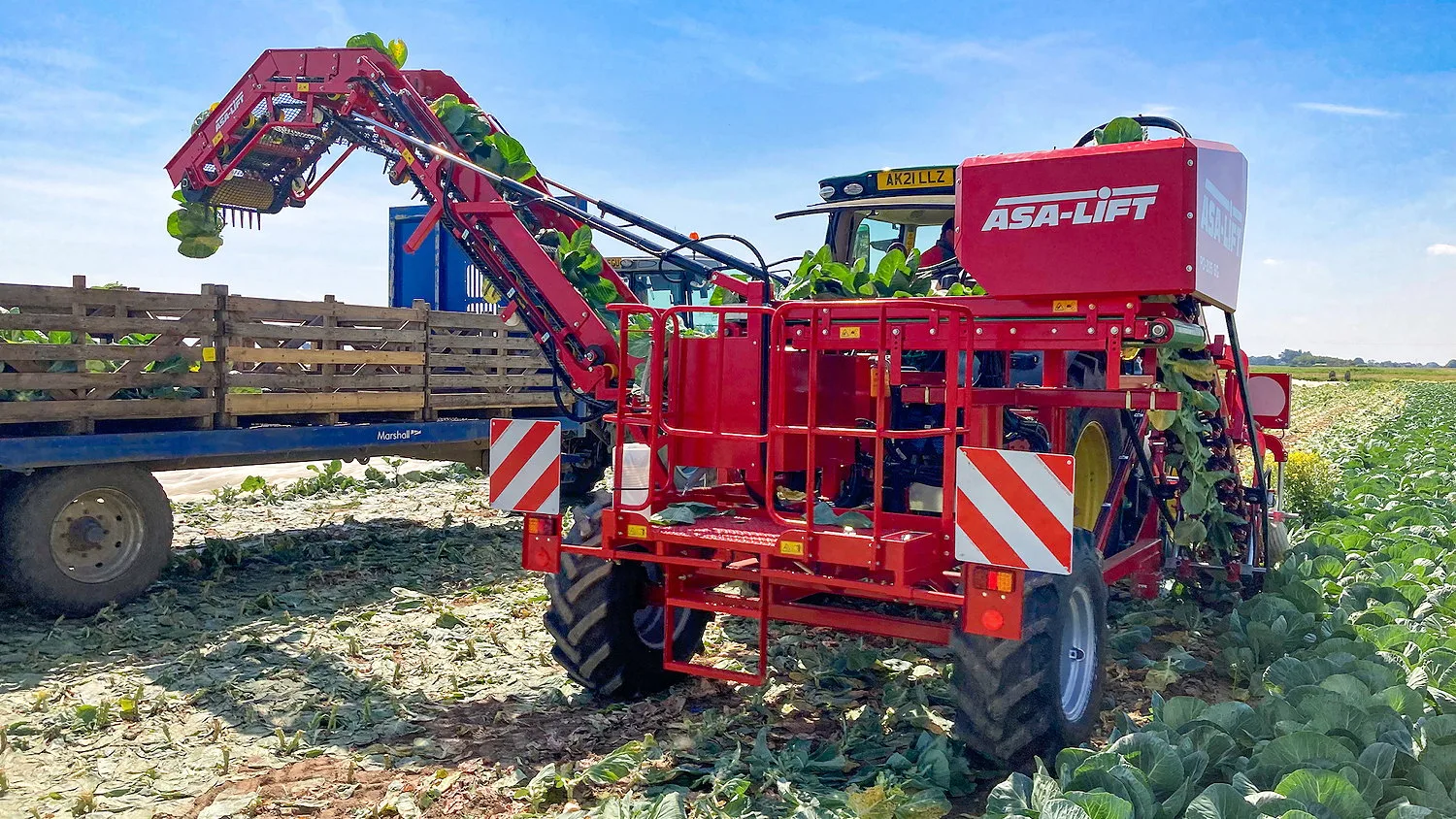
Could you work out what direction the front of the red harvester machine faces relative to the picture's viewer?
facing away from the viewer and to the right of the viewer
